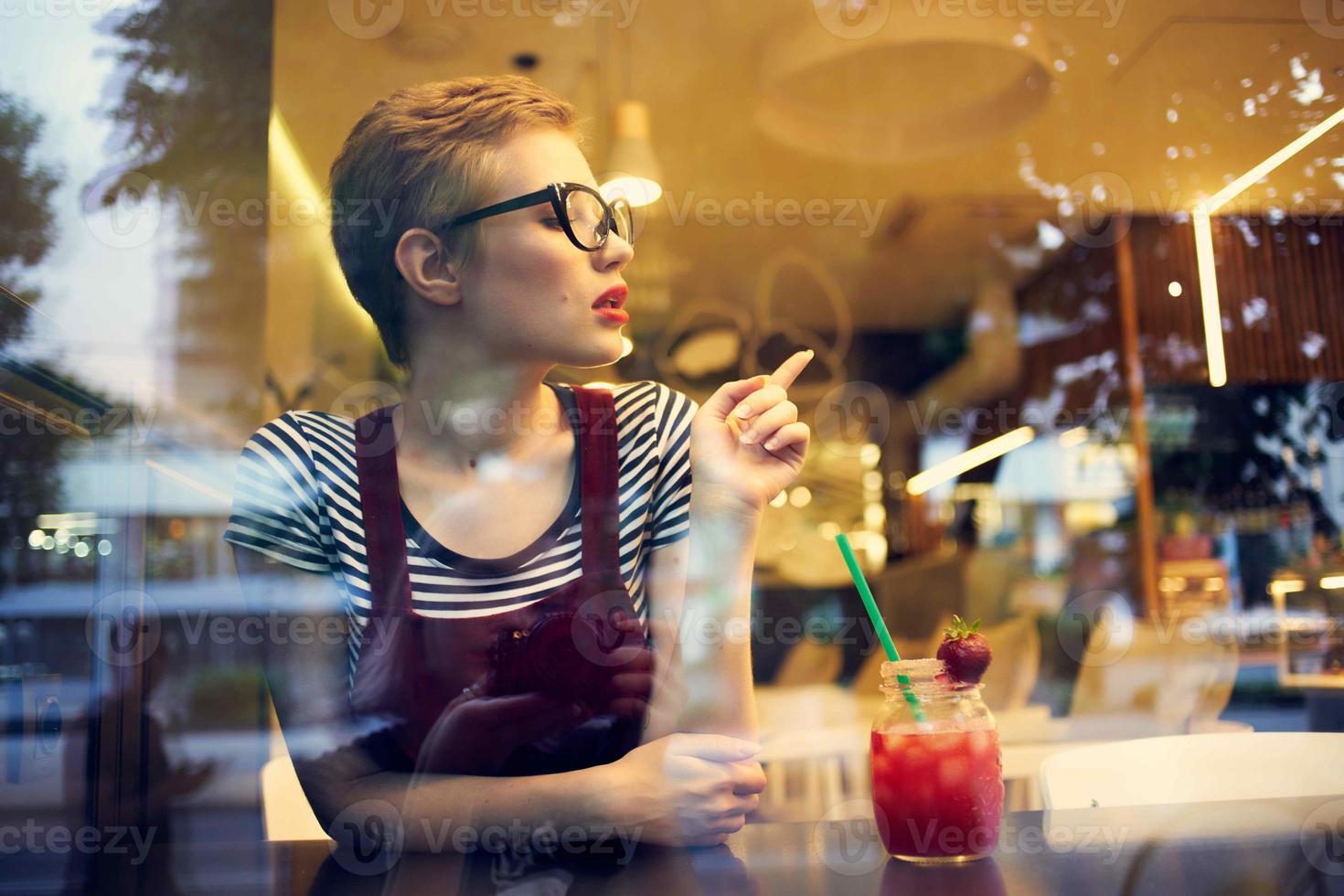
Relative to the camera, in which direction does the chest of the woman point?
toward the camera

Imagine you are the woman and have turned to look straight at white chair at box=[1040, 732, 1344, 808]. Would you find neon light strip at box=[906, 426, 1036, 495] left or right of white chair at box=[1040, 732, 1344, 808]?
left

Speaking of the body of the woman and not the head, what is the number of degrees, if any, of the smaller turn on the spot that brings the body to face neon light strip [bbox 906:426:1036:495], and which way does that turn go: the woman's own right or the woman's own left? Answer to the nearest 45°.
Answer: approximately 135° to the woman's own left

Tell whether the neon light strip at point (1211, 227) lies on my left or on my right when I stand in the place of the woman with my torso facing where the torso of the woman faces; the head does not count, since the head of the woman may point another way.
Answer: on my left

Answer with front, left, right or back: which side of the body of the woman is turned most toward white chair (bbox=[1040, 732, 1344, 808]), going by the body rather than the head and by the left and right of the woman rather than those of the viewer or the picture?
left

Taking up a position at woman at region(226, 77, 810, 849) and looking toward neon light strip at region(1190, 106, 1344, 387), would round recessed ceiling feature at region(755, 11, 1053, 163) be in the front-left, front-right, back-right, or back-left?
front-left

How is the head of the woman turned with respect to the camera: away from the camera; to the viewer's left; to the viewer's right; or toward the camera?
to the viewer's right
